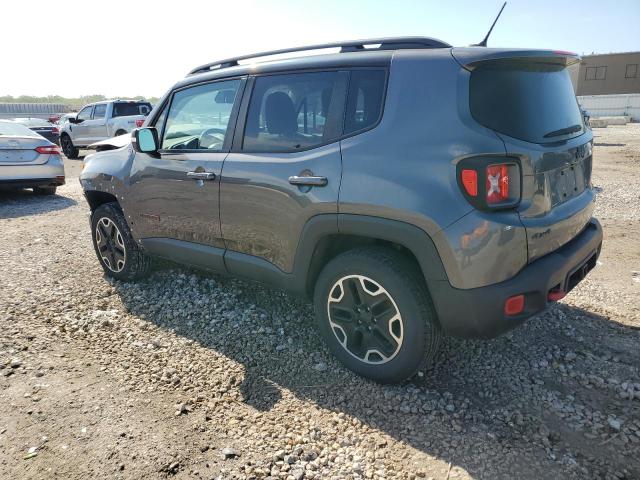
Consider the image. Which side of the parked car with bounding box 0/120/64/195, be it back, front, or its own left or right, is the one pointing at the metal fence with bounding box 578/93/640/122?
right

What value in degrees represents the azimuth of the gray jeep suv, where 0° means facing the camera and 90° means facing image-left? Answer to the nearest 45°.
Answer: approximately 135°

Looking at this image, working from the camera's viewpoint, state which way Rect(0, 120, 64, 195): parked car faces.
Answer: facing away from the viewer

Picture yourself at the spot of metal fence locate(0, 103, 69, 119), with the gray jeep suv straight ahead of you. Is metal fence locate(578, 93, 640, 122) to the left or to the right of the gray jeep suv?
left

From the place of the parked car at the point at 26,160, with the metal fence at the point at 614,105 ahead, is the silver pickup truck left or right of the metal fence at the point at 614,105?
left
